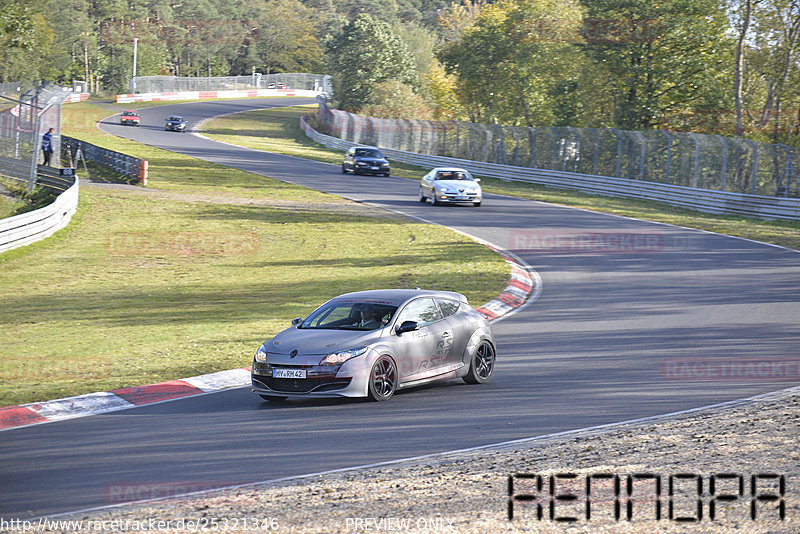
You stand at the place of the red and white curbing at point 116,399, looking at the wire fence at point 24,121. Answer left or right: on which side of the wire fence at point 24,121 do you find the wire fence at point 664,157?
right

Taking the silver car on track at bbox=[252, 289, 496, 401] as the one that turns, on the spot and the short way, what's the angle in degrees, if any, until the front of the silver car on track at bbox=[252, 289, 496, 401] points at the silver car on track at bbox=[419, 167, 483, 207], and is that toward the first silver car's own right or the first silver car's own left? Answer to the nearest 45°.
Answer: approximately 135° to the first silver car's own right

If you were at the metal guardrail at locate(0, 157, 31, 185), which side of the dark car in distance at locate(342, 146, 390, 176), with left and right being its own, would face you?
right

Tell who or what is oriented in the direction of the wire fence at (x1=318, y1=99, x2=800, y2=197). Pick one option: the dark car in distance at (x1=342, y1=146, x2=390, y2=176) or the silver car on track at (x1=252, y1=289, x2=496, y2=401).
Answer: the dark car in distance

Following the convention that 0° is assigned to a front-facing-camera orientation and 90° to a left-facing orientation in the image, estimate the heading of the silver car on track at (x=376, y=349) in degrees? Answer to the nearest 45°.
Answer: approximately 45°

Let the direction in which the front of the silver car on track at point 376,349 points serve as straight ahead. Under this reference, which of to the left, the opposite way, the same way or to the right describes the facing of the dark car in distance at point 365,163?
to the left

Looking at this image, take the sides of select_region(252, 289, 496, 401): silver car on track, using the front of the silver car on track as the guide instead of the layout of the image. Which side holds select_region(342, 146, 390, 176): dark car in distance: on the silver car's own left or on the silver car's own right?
on the silver car's own right

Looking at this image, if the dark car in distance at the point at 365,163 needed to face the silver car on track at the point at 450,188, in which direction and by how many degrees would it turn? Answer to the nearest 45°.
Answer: approximately 45° to its right

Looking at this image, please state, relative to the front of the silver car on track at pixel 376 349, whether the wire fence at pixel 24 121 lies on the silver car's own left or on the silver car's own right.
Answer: on the silver car's own right

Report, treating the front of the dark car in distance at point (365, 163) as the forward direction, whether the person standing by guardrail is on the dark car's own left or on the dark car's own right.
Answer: on the dark car's own right

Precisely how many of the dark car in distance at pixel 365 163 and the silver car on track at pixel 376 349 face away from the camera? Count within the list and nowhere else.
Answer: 0

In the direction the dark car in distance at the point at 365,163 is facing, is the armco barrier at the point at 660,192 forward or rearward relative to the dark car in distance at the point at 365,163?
forward

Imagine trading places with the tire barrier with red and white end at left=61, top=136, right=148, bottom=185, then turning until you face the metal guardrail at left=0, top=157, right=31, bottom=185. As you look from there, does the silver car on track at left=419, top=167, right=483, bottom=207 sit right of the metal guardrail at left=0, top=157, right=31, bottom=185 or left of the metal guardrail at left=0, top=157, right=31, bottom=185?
left

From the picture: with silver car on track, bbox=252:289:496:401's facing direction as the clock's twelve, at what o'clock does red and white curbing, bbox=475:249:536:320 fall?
The red and white curbing is roughly at 5 o'clock from the silver car on track.

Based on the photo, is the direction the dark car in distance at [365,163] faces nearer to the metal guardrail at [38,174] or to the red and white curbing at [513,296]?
the red and white curbing

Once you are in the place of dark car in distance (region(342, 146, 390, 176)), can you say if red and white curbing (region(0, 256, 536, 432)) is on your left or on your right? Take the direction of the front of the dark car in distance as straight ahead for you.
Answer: on your right

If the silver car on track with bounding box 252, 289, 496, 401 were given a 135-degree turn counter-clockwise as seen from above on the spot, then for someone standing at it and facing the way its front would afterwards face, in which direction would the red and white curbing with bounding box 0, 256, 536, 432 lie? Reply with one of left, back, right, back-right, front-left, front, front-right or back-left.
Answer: back

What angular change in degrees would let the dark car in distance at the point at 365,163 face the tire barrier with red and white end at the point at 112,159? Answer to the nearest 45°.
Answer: approximately 135° to its right
